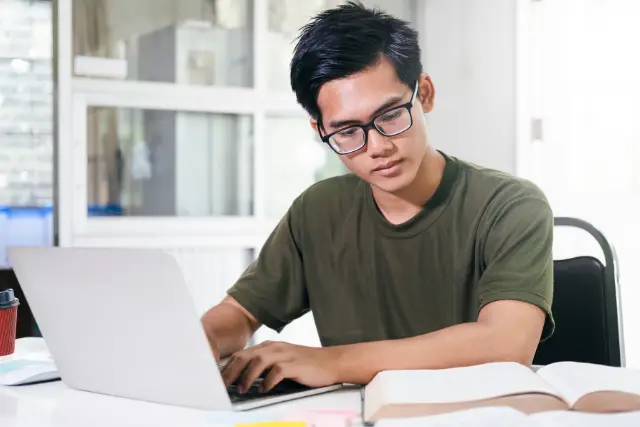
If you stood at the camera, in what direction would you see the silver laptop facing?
facing away from the viewer and to the right of the viewer

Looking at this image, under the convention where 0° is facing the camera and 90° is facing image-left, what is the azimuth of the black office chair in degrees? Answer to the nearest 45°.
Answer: approximately 45°

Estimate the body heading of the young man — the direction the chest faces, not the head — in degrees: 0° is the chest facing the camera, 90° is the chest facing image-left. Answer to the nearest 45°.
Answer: approximately 45°

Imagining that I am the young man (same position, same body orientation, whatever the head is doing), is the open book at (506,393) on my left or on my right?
on my left
